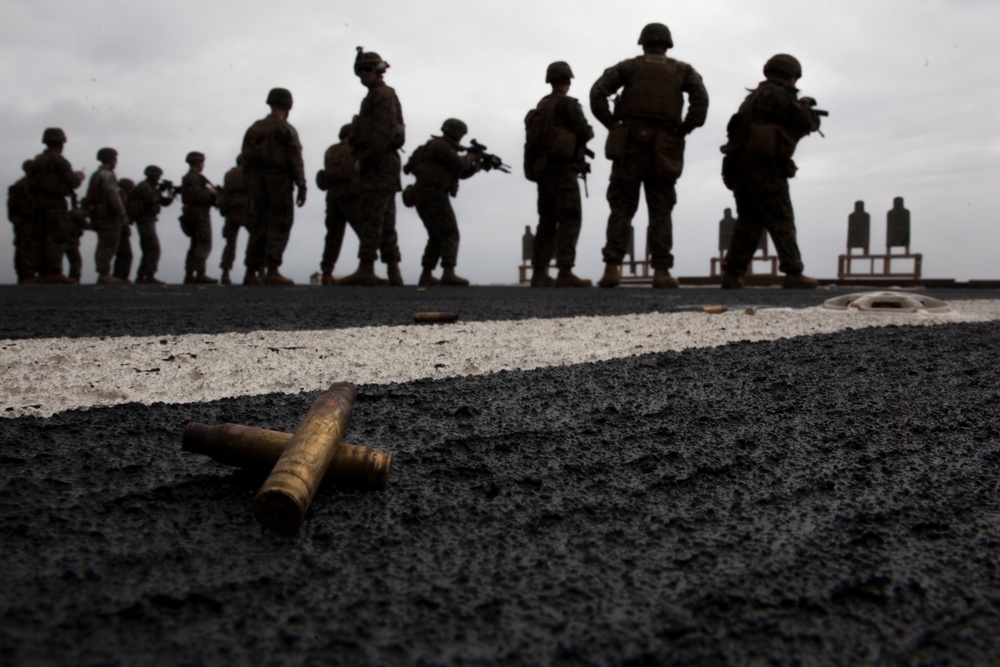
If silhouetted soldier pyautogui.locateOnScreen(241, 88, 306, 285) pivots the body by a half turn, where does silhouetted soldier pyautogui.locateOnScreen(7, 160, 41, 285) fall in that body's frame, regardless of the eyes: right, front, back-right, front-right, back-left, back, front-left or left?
right

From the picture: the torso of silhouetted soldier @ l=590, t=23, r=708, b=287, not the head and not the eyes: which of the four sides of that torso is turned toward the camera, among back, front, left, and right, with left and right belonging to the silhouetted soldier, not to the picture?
back

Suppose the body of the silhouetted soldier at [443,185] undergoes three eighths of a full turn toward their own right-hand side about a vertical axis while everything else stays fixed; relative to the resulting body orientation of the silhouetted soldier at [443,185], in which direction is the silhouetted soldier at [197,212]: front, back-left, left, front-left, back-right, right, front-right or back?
right

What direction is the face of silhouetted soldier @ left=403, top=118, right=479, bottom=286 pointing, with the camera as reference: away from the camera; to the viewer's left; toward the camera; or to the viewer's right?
to the viewer's right

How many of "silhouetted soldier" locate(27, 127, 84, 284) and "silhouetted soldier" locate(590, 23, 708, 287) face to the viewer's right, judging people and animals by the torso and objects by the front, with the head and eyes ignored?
1

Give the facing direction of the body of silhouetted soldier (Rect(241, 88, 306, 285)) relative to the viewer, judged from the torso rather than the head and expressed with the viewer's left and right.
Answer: facing away from the viewer and to the right of the viewer

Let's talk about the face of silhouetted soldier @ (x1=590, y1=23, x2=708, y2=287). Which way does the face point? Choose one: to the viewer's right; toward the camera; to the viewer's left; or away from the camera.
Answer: away from the camera

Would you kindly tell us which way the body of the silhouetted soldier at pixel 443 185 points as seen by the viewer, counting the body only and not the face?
to the viewer's right

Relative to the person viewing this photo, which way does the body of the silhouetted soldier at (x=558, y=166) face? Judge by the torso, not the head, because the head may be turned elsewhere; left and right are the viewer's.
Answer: facing away from the viewer and to the right of the viewer

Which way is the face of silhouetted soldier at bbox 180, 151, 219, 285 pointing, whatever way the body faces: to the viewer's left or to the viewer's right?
to the viewer's right

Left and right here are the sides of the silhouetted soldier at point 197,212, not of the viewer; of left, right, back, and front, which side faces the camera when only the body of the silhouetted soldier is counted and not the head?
right
